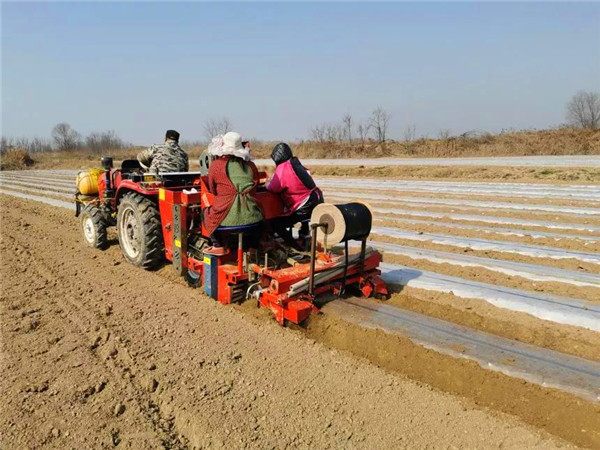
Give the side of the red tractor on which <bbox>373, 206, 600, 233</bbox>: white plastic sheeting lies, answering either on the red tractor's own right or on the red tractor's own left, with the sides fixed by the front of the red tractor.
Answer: on the red tractor's own right

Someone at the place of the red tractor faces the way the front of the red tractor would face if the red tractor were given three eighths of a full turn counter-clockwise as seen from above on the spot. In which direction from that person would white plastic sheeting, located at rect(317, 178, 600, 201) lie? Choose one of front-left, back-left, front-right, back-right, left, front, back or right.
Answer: back-left

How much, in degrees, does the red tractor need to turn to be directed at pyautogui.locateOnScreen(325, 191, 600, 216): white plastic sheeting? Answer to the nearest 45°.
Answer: approximately 90° to its right

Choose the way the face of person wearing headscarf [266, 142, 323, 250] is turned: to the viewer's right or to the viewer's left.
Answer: to the viewer's left

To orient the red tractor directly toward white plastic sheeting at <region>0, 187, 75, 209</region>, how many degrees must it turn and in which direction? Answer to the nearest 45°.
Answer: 0° — it already faces it

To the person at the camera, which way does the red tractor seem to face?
facing away from the viewer and to the left of the viewer

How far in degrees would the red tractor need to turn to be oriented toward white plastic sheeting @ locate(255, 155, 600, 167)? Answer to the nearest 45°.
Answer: approximately 90° to its right

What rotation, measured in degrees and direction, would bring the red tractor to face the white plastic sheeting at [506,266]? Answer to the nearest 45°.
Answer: approximately 135° to its right
